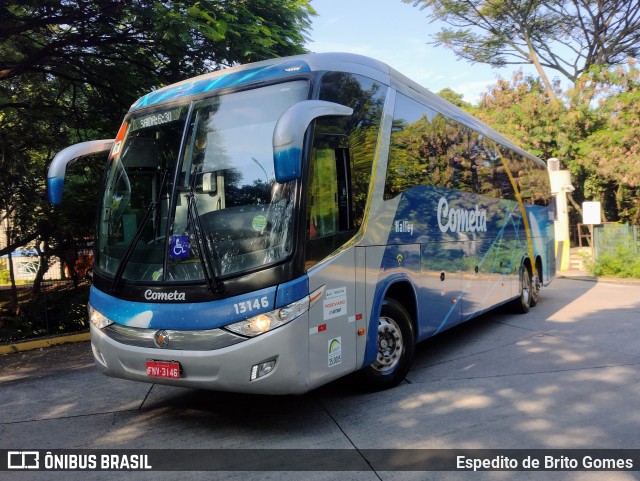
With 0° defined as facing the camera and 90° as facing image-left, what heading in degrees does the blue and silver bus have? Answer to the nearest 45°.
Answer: approximately 45°

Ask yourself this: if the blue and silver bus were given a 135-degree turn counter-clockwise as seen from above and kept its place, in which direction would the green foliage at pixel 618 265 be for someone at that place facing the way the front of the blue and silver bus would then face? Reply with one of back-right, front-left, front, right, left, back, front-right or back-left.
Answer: front-left

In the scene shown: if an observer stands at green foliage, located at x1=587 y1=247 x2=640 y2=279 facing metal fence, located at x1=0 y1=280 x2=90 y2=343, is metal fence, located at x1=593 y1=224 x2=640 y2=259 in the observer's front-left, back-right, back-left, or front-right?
back-right

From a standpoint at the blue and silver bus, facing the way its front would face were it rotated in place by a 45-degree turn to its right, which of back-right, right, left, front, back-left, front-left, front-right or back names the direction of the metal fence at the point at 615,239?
back-right

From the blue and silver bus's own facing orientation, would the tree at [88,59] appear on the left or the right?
on its right

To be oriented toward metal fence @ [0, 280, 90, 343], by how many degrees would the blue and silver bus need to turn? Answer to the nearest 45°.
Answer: approximately 90° to its right
